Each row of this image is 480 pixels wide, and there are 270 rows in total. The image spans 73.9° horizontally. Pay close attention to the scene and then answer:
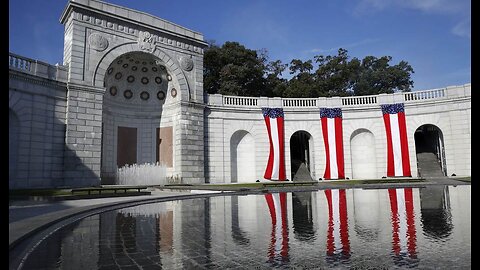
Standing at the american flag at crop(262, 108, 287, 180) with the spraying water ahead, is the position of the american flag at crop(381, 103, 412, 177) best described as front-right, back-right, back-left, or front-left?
back-left

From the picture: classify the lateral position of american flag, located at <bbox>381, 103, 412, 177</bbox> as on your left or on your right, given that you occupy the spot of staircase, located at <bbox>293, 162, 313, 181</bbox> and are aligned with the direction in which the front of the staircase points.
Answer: on your left

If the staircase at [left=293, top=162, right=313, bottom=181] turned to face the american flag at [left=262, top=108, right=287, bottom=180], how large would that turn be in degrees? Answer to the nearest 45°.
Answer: approximately 45° to its right

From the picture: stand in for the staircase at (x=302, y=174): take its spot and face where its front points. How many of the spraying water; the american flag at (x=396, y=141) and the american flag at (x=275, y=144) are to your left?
1

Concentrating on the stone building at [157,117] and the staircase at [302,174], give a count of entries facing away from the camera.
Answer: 0

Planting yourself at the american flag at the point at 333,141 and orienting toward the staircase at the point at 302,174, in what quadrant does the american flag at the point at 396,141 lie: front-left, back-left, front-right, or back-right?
back-right

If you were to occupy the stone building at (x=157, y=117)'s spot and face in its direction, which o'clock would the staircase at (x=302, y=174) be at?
The staircase is roughly at 10 o'clock from the stone building.

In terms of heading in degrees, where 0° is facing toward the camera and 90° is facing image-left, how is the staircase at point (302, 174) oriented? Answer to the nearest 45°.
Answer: approximately 0°

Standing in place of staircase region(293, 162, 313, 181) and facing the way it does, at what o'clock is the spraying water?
The spraying water is roughly at 2 o'clock from the staircase.
